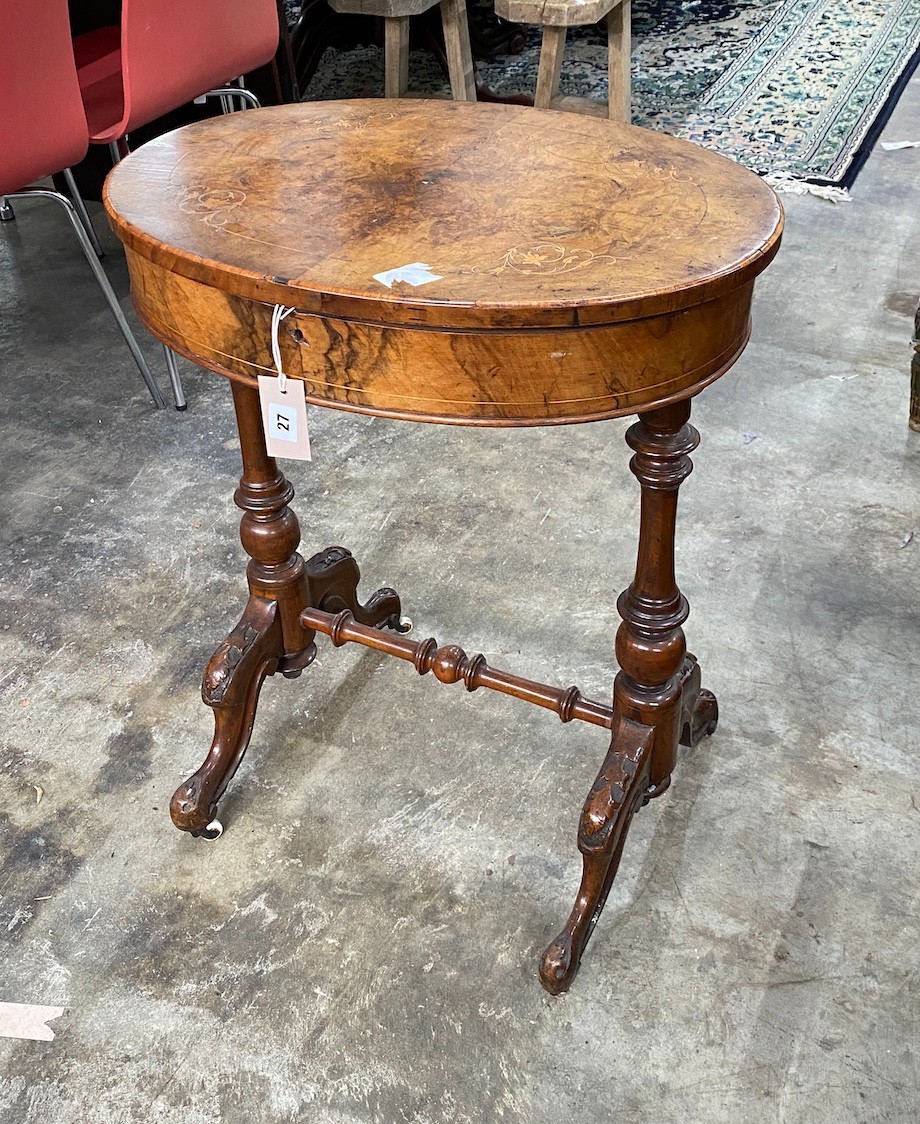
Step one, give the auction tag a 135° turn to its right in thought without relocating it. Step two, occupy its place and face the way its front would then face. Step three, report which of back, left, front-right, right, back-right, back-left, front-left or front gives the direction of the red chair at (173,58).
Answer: front-right

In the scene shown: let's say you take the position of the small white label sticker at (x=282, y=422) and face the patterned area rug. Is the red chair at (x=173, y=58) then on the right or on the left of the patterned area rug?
left

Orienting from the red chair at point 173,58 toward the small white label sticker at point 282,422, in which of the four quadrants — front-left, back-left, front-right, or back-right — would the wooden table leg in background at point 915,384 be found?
front-left

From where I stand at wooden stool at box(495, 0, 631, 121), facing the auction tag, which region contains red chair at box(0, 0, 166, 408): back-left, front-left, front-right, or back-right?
front-right

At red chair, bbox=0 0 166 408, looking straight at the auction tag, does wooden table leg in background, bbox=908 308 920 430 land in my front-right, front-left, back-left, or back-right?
front-left

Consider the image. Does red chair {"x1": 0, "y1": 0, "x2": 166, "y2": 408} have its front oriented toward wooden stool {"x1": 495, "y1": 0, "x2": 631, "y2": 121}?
no

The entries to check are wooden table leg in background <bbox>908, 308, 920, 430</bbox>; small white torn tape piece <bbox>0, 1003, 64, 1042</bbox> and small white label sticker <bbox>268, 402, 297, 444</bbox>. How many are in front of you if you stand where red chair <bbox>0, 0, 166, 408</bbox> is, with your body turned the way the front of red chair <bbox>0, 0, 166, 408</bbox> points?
0

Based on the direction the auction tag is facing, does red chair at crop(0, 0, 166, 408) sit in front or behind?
behind

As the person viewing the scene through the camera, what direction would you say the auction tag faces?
facing the viewer

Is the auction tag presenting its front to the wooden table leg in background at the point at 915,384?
no

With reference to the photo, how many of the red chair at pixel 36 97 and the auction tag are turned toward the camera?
1

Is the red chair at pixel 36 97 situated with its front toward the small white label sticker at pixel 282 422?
no

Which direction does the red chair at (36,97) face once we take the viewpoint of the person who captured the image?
facing away from the viewer and to the left of the viewer

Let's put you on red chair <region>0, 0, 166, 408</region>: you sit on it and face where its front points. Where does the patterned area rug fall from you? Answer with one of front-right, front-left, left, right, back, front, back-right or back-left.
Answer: right

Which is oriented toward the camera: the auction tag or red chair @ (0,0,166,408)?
the auction tag
